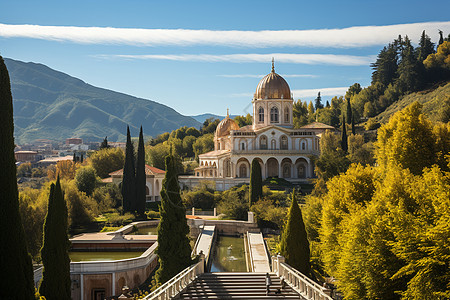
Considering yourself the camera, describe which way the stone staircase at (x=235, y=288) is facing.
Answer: facing the viewer

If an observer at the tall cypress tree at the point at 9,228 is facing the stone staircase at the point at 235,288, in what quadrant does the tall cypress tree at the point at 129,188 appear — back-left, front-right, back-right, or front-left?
front-left

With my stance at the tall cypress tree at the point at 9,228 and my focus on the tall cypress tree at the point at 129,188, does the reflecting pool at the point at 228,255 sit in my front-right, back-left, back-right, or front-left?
front-right

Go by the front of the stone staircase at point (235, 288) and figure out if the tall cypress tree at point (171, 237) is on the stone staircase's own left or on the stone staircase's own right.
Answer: on the stone staircase's own right

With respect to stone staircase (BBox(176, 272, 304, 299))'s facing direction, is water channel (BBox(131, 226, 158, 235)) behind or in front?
behind

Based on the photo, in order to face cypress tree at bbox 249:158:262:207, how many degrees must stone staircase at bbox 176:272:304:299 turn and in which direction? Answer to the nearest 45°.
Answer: approximately 180°

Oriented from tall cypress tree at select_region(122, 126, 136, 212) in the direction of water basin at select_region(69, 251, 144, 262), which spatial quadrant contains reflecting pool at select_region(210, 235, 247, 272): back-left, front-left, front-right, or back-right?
front-left

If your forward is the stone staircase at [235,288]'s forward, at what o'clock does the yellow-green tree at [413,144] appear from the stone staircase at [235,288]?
The yellow-green tree is roughly at 8 o'clock from the stone staircase.

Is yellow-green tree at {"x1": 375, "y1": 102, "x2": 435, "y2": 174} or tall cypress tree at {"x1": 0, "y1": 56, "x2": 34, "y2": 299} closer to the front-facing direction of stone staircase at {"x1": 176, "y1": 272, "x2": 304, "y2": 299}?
the tall cypress tree

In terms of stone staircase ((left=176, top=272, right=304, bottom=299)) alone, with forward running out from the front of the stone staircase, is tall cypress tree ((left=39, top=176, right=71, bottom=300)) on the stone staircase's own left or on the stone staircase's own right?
on the stone staircase's own right

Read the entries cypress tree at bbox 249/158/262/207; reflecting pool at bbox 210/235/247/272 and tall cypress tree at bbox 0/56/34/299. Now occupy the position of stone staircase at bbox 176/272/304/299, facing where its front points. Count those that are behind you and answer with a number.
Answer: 2
